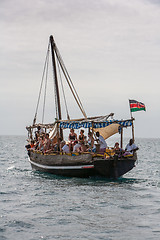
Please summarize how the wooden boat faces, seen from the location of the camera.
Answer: facing away from the viewer and to the left of the viewer
